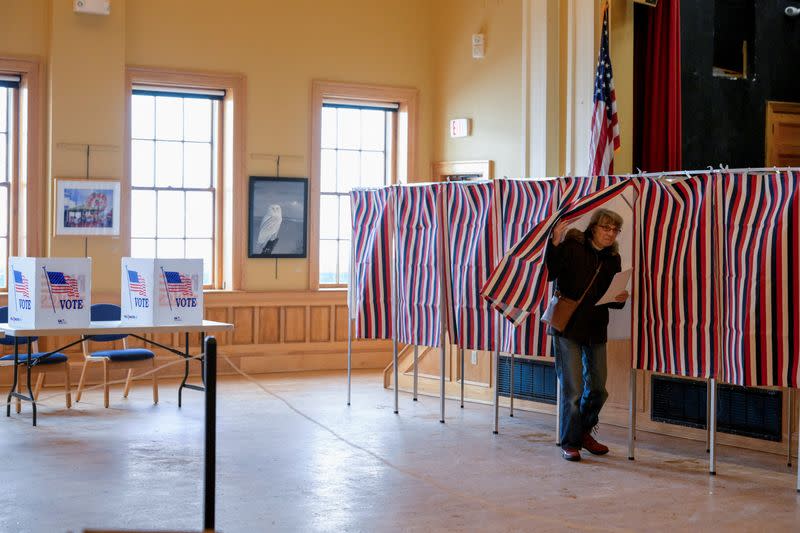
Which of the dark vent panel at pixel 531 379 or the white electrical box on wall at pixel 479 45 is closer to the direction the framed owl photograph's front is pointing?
the dark vent panel

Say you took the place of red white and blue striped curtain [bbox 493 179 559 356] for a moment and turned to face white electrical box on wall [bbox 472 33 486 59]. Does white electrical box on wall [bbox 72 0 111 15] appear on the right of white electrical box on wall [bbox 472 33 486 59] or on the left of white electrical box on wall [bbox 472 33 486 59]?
left

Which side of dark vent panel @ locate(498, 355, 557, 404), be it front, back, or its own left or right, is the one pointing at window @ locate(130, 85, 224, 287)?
right

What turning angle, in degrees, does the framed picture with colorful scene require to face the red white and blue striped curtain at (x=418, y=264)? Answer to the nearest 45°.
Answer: approximately 45° to its left

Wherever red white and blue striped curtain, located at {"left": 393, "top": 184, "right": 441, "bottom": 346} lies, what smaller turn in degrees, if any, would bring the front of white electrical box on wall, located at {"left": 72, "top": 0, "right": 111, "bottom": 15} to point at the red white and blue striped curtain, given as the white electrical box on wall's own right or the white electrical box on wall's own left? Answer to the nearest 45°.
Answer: approximately 45° to the white electrical box on wall's own left

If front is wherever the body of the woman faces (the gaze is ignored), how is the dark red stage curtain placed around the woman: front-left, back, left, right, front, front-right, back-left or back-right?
back-left

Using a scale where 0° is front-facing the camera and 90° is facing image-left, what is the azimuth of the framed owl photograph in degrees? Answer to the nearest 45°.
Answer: approximately 0°

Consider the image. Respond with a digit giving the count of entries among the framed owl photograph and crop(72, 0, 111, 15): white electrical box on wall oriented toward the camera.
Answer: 2

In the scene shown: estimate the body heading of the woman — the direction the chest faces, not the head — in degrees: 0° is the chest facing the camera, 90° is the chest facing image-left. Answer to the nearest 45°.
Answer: approximately 315°

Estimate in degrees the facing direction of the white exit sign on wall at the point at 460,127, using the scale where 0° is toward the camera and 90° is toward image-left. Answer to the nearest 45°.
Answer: approximately 45°

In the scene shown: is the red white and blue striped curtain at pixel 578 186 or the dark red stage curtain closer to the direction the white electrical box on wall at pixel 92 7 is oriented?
the red white and blue striped curtain
